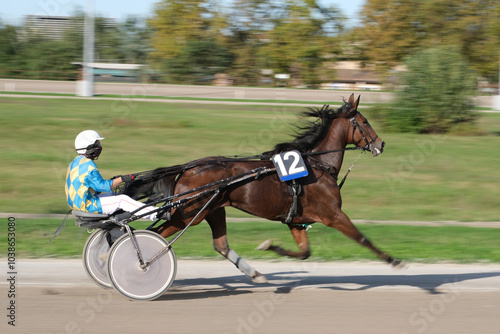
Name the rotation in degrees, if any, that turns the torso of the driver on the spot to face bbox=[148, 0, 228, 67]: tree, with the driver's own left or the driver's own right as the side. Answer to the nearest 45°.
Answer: approximately 90° to the driver's own left

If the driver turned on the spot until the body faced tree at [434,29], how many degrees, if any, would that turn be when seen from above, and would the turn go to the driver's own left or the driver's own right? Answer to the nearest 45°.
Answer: approximately 45° to the driver's own left

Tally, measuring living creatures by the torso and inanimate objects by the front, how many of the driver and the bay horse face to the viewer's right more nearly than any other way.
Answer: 2

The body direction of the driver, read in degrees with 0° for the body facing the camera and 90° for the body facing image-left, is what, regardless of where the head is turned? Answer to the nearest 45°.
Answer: approximately 270°

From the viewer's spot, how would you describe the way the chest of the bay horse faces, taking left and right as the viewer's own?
facing to the right of the viewer

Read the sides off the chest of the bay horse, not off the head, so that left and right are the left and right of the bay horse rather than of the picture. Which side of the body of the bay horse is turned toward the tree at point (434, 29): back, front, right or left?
left

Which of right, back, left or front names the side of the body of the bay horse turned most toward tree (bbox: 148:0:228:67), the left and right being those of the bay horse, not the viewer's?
left

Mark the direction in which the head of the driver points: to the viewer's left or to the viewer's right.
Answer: to the viewer's right
